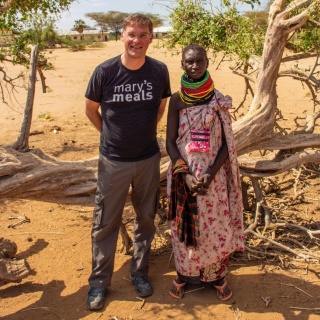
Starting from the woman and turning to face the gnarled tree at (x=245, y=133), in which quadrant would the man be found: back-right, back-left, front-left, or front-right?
back-left

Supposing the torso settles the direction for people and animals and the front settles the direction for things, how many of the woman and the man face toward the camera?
2

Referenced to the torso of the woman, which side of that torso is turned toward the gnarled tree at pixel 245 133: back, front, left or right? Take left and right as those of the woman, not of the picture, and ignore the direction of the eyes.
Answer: back

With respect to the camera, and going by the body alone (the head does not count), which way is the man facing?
toward the camera

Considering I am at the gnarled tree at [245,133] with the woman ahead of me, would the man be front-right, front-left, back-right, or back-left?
front-right
